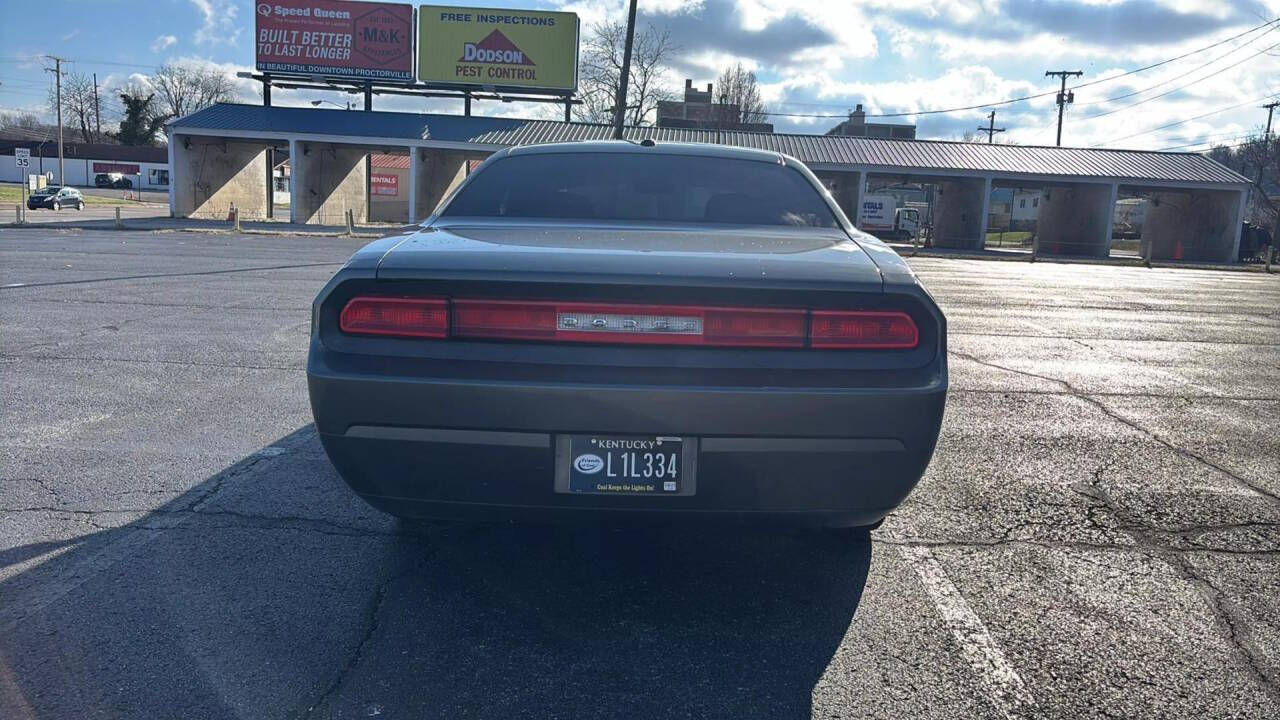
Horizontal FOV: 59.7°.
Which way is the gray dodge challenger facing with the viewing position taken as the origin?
facing away from the viewer

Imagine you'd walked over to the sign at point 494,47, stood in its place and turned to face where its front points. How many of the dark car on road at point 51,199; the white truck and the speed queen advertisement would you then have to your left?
1

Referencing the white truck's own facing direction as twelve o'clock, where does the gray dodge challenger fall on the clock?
The gray dodge challenger is roughly at 3 o'clock from the white truck.

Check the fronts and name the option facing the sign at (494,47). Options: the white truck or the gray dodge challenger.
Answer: the gray dodge challenger

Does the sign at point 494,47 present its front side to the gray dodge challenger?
yes

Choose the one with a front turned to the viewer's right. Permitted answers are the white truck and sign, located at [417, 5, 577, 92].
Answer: the white truck

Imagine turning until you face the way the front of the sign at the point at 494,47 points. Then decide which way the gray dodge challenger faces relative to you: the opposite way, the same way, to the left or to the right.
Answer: the opposite way

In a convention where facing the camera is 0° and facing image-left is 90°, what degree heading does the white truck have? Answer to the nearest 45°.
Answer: approximately 270°

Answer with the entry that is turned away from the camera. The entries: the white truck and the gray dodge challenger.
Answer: the gray dodge challenger

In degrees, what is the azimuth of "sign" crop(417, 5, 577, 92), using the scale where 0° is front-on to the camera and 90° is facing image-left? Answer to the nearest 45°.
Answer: approximately 0°

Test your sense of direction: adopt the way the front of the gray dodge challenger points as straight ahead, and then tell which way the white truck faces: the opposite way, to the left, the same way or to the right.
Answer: to the right

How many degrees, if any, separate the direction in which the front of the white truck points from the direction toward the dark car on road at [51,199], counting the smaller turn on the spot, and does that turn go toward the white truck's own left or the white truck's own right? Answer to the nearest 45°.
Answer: approximately 180°

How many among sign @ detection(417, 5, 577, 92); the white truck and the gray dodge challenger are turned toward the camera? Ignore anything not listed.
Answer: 1

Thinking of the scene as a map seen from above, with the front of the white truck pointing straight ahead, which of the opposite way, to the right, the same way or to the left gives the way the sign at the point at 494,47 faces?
to the right
